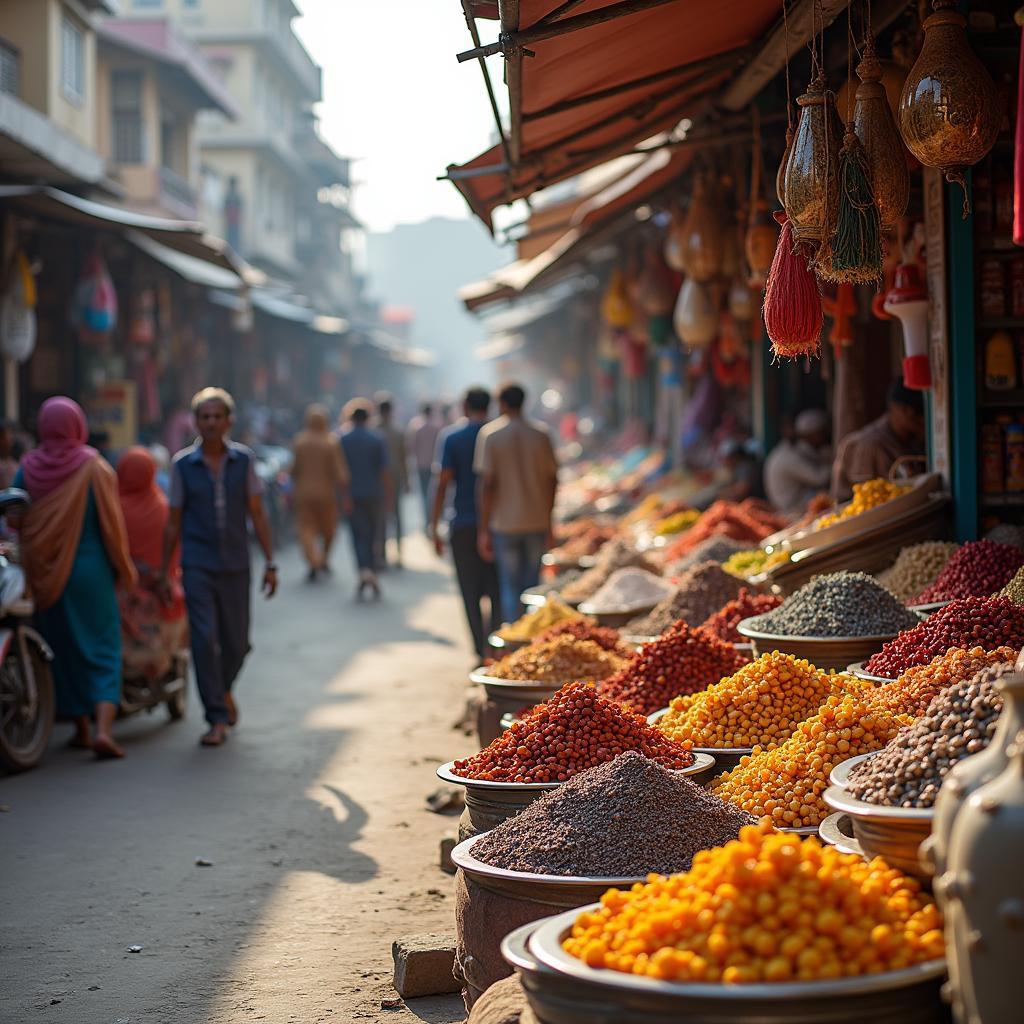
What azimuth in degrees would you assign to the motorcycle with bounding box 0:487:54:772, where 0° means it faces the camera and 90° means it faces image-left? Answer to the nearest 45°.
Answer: approximately 315°

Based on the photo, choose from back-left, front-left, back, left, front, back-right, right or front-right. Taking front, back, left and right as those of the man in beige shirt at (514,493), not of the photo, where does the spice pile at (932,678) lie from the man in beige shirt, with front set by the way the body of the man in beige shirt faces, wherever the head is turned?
back

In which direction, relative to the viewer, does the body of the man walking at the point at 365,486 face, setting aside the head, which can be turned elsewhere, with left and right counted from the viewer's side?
facing away from the viewer

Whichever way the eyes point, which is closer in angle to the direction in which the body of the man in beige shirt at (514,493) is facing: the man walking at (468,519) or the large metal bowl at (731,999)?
the man walking

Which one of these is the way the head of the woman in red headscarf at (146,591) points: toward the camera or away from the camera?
away from the camera

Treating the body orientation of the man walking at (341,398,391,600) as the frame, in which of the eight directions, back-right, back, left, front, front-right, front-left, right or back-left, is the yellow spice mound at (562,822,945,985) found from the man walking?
back

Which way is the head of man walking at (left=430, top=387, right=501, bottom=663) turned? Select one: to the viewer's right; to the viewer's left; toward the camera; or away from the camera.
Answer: away from the camera

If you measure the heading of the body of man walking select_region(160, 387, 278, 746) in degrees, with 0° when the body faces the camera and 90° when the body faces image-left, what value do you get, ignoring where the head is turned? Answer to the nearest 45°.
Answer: approximately 0°

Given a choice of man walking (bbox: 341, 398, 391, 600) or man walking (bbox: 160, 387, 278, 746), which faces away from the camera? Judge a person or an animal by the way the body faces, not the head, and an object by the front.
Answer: man walking (bbox: 341, 398, 391, 600)

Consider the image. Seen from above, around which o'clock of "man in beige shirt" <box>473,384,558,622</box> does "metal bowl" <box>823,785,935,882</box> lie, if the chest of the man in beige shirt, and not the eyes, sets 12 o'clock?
The metal bowl is roughly at 6 o'clock from the man in beige shirt.

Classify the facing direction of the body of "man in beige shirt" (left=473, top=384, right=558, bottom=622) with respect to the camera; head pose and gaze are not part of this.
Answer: away from the camera

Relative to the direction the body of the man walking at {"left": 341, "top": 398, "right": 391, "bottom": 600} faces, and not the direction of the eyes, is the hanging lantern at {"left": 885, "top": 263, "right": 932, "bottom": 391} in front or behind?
behind
